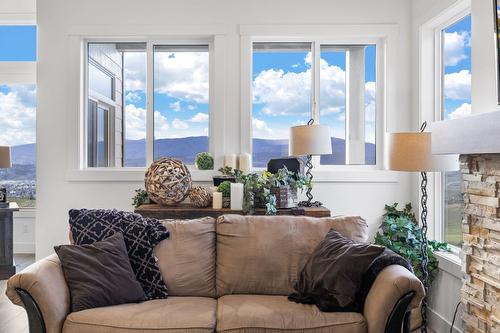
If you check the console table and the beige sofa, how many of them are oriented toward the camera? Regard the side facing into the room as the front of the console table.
2

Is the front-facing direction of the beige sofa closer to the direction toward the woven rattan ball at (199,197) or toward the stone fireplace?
the stone fireplace

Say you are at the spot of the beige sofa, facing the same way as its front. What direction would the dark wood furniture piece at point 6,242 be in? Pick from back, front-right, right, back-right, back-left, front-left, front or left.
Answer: back-right

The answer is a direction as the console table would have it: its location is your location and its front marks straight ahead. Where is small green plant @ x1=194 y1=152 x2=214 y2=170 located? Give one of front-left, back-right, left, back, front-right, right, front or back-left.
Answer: back

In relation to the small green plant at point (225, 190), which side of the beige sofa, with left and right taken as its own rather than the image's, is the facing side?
back

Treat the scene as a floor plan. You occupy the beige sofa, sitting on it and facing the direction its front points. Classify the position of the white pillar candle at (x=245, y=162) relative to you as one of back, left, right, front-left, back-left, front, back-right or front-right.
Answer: back

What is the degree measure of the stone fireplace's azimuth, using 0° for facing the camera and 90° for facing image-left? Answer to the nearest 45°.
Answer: approximately 45°

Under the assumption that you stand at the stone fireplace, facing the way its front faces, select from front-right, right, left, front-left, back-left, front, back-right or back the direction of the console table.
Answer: front-right

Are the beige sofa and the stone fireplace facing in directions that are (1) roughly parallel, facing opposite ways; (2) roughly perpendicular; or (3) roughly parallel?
roughly perpendicular

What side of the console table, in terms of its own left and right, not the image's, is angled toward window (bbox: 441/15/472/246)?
left

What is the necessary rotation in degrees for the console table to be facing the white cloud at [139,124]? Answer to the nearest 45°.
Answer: approximately 135° to its right
